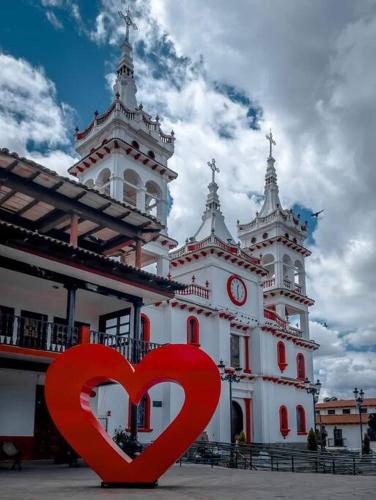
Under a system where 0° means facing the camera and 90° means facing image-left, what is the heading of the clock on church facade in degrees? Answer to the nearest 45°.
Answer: approximately 315°

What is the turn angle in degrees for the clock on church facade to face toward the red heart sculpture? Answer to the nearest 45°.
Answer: approximately 45° to its right

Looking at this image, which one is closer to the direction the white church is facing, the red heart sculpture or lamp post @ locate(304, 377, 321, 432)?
the red heart sculpture

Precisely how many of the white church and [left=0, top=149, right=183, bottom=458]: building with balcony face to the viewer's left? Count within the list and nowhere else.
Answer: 0

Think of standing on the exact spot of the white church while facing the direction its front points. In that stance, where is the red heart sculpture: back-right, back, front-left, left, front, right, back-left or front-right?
front-right

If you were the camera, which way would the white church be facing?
facing the viewer and to the right of the viewer

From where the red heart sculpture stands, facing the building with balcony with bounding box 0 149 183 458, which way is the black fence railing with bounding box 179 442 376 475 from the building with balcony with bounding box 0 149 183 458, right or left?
right

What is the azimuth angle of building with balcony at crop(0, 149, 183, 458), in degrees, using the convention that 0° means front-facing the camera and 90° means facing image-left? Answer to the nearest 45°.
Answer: approximately 315°

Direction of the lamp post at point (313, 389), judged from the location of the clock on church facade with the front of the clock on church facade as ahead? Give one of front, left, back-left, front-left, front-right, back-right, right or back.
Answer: left
